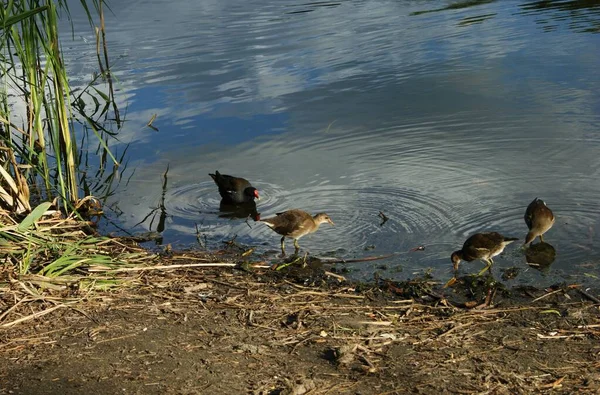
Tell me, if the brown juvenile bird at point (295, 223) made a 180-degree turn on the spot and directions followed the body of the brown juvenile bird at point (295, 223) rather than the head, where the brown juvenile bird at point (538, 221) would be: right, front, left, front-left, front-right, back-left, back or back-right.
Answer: back

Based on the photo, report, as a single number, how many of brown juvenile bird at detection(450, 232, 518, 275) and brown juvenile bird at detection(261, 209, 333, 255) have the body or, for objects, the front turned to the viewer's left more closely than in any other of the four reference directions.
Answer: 1

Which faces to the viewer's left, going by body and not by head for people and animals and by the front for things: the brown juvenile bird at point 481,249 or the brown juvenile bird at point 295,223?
the brown juvenile bird at point 481,249

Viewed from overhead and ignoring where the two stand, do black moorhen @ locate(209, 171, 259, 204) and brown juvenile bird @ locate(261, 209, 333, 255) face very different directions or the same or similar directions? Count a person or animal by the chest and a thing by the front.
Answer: same or similar directions

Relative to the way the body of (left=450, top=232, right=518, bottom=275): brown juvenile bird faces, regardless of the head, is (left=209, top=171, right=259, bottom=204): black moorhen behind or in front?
in front

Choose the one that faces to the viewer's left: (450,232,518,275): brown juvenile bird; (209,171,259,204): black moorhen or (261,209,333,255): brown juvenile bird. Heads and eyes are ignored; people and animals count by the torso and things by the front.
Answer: (450,232,518,275): brown juvenile bird

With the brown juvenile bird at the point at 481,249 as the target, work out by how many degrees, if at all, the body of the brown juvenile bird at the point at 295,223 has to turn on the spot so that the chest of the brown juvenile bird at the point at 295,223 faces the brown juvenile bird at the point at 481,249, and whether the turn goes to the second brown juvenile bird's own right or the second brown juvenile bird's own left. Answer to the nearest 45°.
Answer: approximately 45° to the second brown juvenile bird's own right

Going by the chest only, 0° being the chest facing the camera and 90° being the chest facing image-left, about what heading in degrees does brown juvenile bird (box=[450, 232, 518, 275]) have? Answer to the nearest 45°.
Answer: approximately 90°

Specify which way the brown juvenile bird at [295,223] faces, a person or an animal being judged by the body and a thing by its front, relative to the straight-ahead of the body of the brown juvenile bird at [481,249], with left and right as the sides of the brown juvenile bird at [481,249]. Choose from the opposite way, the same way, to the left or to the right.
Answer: the opposite way

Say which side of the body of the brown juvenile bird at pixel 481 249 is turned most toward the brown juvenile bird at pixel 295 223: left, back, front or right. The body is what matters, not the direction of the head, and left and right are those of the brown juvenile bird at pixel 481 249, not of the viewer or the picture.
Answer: front

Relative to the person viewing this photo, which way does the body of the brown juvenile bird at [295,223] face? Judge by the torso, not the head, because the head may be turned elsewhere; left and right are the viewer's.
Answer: facing to the right of the viewer

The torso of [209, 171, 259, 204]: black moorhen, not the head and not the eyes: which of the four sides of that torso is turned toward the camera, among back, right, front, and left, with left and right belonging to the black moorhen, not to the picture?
right

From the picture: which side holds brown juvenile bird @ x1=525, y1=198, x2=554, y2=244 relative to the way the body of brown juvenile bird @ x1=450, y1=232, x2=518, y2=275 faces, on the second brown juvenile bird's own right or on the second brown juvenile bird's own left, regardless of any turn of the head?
on the second brown juvenile bird's own right

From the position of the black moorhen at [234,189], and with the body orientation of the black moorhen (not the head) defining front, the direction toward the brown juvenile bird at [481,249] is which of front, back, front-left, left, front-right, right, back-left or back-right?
front-right

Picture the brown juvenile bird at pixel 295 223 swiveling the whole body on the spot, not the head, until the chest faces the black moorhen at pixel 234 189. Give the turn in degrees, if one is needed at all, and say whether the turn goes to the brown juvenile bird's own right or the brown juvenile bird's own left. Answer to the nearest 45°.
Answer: approximately 135° to the brown juvenile bird's own left
